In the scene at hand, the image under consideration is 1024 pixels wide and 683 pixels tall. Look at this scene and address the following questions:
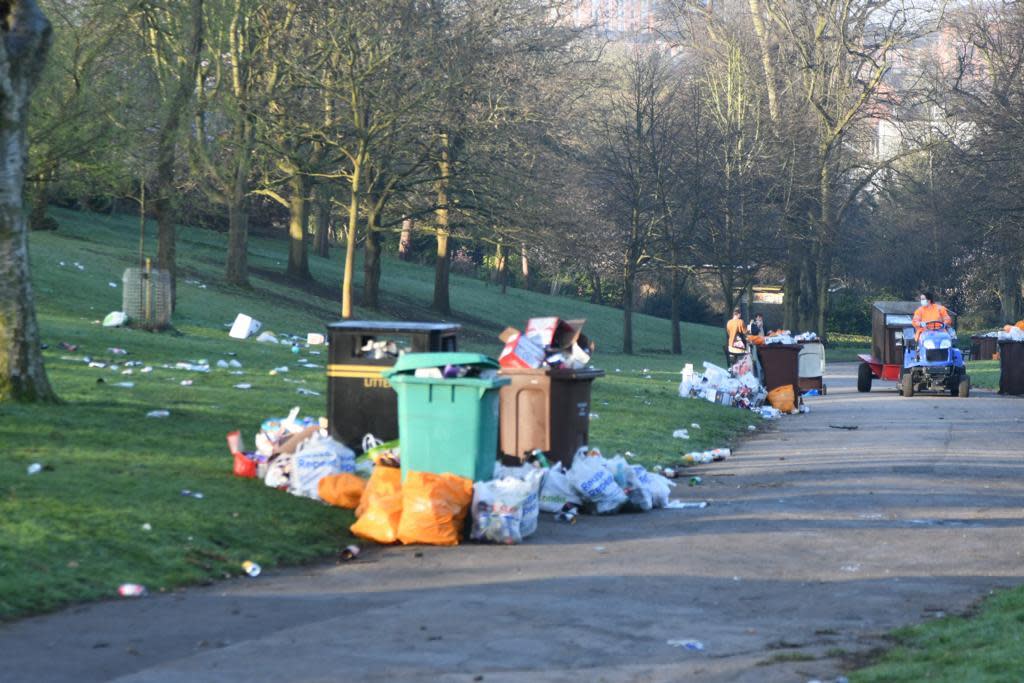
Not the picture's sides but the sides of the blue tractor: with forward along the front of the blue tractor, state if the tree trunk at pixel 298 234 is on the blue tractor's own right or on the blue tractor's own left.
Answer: on the blue tractor's own right

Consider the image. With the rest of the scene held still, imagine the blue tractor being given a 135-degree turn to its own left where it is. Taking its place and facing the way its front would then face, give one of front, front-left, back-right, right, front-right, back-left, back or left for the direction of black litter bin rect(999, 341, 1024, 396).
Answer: front

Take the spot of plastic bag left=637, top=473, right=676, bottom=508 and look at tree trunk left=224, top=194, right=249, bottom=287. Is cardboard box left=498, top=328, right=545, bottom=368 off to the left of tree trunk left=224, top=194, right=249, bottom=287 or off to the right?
left

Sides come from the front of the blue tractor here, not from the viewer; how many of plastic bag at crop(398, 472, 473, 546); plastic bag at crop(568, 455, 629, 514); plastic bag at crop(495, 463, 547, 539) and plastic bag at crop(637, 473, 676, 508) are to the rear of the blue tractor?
0

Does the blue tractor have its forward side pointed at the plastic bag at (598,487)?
yes

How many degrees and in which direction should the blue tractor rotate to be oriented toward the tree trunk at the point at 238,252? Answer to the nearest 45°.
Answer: approximately 90° to its right

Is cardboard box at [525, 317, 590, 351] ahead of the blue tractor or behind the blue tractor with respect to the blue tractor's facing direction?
ahead

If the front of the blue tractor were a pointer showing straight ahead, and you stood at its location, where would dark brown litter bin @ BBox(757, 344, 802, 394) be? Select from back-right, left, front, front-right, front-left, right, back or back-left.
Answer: front-right

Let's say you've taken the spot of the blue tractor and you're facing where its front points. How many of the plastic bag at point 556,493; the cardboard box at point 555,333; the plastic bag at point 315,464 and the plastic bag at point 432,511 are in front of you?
4

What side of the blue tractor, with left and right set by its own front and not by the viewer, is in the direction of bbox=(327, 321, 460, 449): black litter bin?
front

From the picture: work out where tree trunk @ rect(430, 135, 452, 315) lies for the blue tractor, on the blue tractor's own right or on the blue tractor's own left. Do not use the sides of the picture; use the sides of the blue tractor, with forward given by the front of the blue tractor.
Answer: on the blue tractor's own right

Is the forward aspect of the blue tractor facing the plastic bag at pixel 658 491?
yes

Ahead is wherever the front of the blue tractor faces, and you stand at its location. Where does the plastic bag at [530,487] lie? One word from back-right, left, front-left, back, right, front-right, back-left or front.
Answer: front

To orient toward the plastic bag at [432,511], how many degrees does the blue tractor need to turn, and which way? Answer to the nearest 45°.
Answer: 0° — it already faces it

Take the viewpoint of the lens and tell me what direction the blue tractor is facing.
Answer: facing the viewer

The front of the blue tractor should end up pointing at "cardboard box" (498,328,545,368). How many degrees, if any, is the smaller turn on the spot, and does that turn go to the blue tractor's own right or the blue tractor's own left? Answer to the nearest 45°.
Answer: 0° — it already faces it
